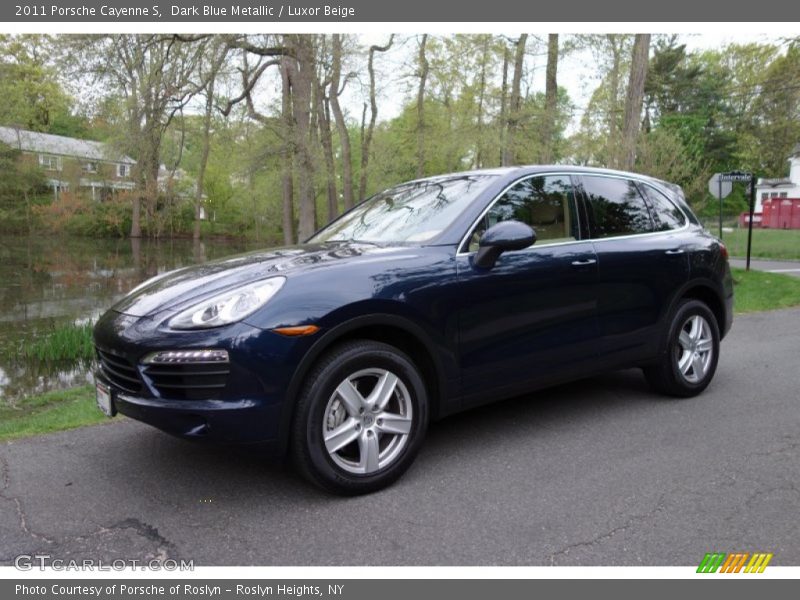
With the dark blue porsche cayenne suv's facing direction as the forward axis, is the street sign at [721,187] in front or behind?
behind

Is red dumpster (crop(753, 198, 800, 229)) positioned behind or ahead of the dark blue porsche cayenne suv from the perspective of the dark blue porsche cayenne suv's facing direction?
behind

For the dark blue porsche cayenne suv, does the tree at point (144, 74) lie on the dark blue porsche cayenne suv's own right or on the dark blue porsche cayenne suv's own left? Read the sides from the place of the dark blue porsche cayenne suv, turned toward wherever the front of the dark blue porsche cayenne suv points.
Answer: on the dark blue porsche cayenne suv's own right

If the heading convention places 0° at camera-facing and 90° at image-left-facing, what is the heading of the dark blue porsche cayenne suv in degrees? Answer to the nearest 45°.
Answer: approximately 45°

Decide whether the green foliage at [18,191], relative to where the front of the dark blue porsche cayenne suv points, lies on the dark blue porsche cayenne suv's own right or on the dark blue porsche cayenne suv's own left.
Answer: on the dark blue porsche cayenne suv's own right
